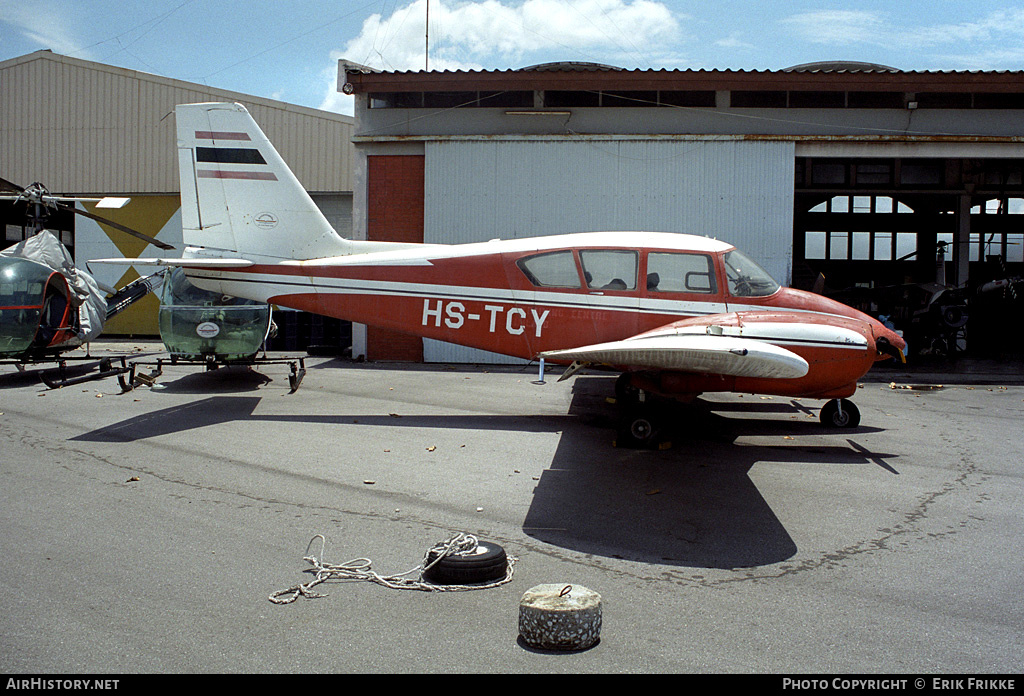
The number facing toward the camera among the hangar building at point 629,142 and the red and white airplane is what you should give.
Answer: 1

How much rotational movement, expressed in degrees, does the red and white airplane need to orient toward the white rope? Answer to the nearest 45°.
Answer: approximately 90° to its right

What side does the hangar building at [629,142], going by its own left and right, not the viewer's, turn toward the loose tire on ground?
front

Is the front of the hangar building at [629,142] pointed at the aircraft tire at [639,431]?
yes

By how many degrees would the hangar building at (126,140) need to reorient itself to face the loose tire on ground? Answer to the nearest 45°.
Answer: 0° — it already faces it

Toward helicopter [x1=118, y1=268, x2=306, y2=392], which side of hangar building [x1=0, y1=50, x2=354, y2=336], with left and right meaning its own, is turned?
front

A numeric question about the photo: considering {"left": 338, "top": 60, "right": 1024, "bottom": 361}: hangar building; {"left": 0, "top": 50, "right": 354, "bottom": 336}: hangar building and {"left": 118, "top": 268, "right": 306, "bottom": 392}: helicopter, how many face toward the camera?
3

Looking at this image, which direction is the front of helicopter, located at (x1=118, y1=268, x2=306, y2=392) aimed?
toward the camera

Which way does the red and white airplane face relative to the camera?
to the viewer's right

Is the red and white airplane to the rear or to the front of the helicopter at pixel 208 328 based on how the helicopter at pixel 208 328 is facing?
to the front

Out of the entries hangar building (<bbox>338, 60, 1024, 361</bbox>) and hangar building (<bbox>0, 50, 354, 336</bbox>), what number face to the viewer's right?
0

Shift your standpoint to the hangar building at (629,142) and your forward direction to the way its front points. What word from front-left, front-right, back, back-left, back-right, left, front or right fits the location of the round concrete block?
front

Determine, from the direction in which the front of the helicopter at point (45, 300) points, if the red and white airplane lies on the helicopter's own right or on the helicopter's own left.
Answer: on the helicopter's own left

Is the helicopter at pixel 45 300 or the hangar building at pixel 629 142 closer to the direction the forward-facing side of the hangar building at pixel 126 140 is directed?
the helicopter

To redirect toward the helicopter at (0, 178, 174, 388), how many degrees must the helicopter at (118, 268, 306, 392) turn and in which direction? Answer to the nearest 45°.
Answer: approximately 135° to its right

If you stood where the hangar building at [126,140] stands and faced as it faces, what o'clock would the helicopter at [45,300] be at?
The helicopter is roughly at 12 o'clock from the hangar building.
